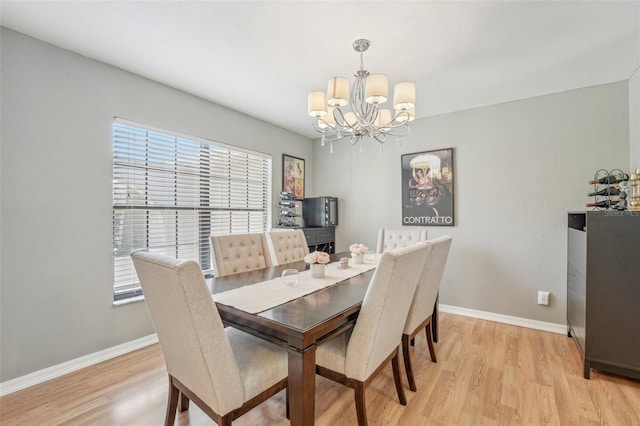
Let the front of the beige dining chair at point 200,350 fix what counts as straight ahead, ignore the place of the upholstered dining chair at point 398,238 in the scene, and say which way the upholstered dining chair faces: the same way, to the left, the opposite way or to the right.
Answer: the opposite way

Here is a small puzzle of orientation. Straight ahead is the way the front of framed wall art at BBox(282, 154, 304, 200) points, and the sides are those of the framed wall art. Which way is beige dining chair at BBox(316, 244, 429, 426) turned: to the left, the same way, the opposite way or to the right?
the opposite way

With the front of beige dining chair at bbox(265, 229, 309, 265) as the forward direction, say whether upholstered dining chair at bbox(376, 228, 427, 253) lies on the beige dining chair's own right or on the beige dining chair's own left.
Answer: on the beige dining chair's own left

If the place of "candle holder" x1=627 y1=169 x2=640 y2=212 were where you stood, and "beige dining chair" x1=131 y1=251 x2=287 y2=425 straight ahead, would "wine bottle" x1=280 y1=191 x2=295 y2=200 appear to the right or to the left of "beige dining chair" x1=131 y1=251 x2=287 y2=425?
right

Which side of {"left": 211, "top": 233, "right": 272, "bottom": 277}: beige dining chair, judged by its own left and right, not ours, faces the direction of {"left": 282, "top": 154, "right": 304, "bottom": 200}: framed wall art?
left

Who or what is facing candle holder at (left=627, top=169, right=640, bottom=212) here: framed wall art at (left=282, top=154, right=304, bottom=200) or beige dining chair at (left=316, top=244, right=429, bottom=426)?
the framed wall art
